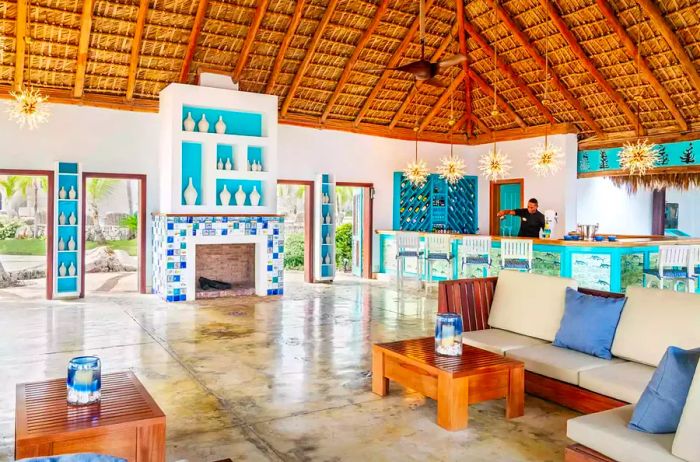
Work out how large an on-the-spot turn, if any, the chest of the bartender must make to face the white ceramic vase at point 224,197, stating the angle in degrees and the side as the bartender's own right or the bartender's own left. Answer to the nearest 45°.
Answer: approximately 45° to the bartender's own right

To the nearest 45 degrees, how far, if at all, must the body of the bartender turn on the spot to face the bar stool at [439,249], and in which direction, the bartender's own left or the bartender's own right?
approximately 45° to the bartender's own right

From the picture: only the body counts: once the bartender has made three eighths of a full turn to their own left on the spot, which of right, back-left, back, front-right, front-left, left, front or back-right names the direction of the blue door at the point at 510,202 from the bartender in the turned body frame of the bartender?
left

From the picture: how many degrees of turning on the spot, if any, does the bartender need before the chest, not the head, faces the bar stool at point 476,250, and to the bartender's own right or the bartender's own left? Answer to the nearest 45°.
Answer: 0° — they already face it

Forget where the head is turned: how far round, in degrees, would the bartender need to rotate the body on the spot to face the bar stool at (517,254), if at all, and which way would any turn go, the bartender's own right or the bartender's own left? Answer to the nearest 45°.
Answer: approximately 45° to the bartender's own left

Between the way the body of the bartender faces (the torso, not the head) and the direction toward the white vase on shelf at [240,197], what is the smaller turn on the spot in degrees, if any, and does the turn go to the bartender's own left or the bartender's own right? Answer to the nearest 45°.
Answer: approximately 45° to the bartender's own right

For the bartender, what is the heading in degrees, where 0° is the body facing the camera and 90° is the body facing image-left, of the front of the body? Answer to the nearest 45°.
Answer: approximately 45°

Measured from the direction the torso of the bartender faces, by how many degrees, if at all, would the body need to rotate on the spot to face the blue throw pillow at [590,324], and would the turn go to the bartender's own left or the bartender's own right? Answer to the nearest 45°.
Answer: approximately 45° to the bartender's own left

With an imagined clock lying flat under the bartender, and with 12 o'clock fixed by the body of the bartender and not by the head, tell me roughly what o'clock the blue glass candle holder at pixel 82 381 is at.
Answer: The blue glass candle holder is roughly at 11 o'clock from the bartender.

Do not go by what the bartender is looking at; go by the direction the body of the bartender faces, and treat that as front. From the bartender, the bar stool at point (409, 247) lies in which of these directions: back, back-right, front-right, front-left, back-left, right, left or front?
front-right

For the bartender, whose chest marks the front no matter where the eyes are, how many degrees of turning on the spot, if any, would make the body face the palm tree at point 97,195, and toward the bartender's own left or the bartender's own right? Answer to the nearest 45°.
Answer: approximately 45° to the bartender's own right
